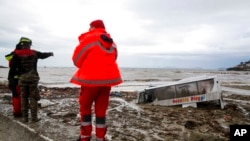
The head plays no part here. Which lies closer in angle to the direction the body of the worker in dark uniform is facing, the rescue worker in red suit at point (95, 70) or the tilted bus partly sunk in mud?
the tilted bus partly sunk in mud

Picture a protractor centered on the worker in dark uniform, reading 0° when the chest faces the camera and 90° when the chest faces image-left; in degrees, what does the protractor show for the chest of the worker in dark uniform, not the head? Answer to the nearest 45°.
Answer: approximately 180°

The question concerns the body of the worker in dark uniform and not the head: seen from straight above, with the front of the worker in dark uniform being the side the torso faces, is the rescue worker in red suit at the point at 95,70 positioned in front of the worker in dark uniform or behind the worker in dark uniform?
behind

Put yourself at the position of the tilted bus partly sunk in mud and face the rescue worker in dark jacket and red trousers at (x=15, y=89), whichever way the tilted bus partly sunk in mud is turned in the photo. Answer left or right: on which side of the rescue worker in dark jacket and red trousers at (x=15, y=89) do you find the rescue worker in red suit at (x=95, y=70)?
left

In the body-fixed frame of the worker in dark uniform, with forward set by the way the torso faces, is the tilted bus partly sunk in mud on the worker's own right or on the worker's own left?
on the worker's own right
